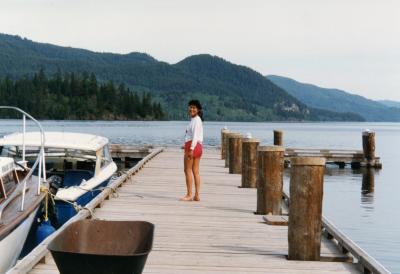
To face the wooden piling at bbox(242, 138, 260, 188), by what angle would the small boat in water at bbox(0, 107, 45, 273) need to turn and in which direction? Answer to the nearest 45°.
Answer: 0° — it already faces it

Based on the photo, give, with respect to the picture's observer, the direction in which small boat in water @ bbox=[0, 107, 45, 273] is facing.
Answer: facing away from the viewer and to the right of the viewer

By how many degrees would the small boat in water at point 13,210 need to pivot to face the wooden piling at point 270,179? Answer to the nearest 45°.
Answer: approximately 45° to its right

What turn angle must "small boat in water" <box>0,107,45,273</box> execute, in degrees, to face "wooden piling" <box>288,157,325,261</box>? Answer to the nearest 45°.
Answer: approximately 90° to its right
